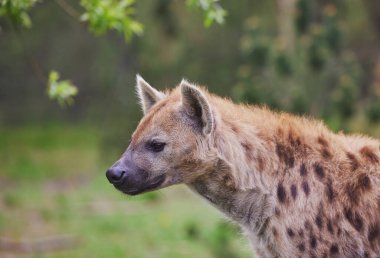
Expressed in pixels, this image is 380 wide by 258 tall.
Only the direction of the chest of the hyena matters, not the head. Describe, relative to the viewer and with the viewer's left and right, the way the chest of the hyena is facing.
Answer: facing to the left of the viewer
